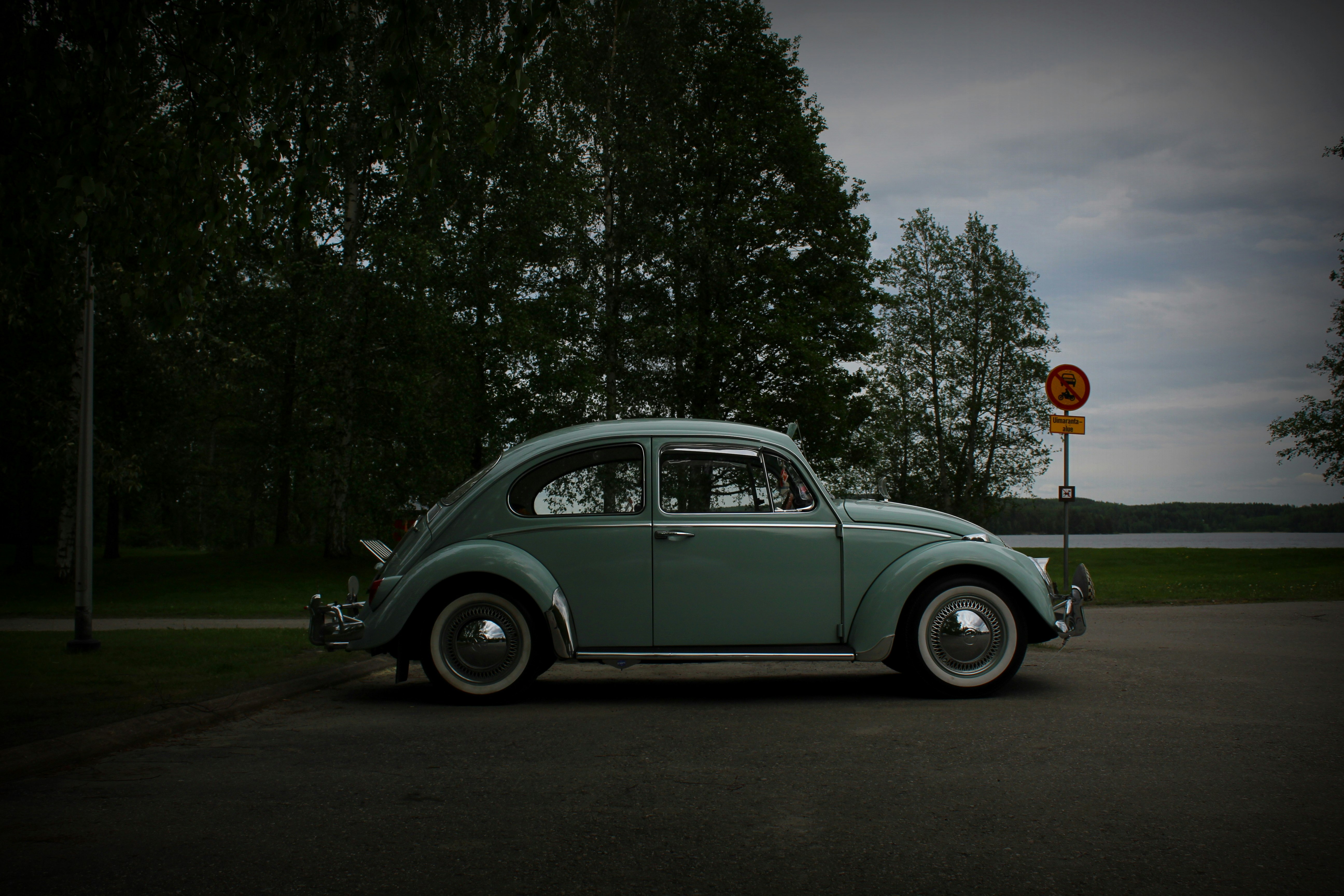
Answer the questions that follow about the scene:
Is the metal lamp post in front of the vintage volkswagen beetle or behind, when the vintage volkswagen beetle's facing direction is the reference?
behind

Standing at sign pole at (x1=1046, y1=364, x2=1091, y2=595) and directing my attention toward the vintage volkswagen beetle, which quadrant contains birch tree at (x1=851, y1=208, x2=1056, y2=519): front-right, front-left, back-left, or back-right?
back-right

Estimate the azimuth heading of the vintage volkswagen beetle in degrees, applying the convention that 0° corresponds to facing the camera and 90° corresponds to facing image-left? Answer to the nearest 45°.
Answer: approximately 270°

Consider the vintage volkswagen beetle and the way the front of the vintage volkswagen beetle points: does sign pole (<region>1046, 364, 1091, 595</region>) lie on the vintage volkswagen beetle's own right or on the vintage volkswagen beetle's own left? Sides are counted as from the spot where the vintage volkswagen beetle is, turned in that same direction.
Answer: on the vintage volkswagen beetle's own left

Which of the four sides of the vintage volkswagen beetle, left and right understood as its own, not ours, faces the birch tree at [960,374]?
left

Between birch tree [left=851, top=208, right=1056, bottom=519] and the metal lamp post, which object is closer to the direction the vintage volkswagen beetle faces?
the birch tree
